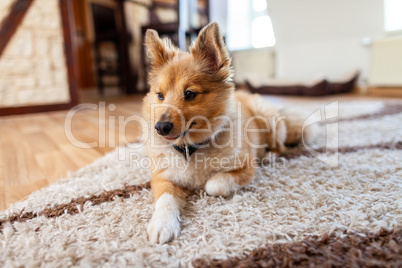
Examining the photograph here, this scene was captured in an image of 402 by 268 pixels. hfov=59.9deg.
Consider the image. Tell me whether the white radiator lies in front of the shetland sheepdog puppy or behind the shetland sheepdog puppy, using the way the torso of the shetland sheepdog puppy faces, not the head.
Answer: behind

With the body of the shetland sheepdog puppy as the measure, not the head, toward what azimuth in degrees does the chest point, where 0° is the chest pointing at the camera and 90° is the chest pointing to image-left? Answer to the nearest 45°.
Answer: approximately 45°
